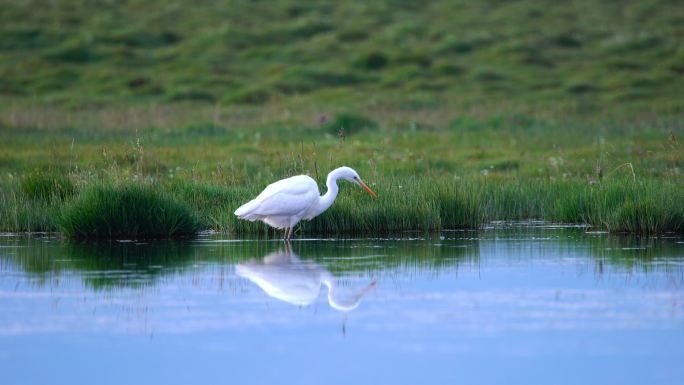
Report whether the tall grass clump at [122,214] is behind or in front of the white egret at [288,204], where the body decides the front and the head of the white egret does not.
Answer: behind

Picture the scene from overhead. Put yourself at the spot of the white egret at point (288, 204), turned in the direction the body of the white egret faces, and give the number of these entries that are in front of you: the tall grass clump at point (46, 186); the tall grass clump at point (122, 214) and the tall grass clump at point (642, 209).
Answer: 1

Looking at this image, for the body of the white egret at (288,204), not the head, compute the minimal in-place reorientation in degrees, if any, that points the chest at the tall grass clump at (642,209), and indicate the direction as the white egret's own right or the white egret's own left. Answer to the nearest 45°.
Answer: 0° — it already faces it

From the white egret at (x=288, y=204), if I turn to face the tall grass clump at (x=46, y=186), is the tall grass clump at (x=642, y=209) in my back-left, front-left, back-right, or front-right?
back-right

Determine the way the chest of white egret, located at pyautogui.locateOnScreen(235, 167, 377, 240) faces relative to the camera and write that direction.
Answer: to the viewer's right

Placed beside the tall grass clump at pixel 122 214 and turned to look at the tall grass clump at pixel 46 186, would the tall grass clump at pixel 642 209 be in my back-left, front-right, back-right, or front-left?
back-right

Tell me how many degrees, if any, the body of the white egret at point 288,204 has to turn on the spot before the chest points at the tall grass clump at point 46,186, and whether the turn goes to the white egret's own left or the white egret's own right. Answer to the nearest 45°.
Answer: approximately 135° to the white egret's own left
